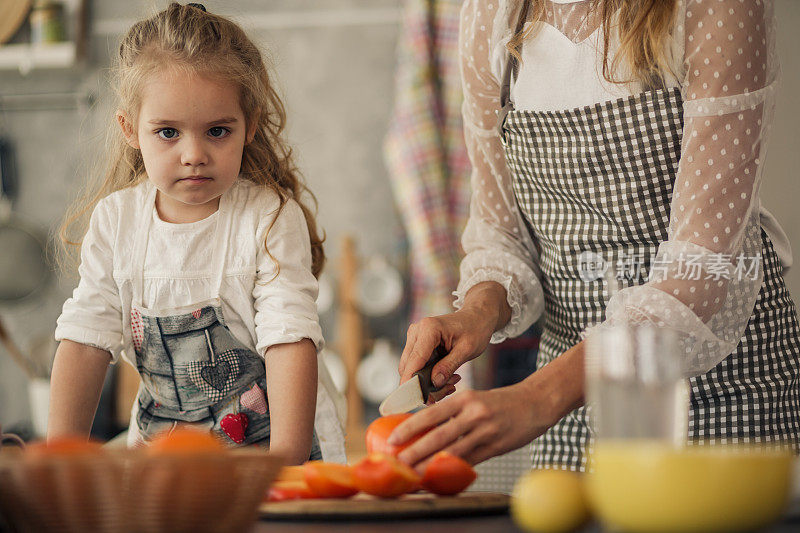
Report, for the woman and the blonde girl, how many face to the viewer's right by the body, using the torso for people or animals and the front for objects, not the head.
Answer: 0

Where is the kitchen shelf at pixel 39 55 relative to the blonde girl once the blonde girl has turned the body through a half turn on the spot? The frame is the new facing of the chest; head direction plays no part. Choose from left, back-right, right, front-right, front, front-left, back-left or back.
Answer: front

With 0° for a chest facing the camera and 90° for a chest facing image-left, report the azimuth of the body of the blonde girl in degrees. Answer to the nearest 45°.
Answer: approximately 0°

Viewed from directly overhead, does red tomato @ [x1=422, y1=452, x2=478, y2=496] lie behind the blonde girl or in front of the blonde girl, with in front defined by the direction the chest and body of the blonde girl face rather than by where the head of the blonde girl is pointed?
in front

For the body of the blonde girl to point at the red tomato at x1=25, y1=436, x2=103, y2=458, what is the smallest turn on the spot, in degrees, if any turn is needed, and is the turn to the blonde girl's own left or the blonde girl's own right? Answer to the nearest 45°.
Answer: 0° — they already face it

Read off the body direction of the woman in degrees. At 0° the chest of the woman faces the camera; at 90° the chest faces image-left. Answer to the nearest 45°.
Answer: approximately 45°

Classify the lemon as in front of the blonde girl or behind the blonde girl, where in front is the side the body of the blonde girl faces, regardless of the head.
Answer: in front

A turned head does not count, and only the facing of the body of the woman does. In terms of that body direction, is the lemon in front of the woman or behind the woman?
in front

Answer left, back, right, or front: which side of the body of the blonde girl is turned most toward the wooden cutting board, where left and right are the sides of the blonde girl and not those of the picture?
front
